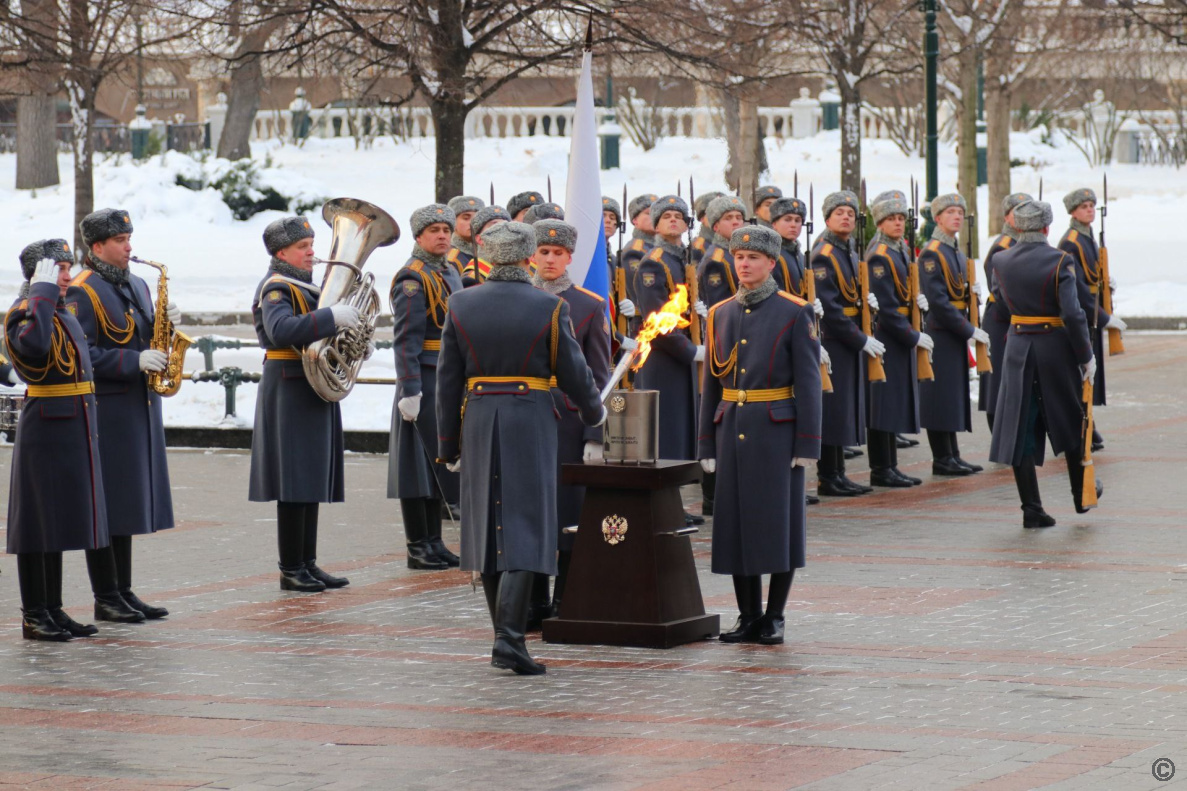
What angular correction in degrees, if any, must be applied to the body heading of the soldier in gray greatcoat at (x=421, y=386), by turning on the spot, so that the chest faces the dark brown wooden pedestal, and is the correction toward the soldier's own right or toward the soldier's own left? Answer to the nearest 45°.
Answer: approximately 45° to the soldier's own right

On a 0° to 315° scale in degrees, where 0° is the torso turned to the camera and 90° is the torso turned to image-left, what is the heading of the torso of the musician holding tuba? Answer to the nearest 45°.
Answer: approximately 270°

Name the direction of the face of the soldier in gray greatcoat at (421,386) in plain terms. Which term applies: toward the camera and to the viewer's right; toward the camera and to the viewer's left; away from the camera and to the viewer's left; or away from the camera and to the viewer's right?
toward the camera and to the viewer's right

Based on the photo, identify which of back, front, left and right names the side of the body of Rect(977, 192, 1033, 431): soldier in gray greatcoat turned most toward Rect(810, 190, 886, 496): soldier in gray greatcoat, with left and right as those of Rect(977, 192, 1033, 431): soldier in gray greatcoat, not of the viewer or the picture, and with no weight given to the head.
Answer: right

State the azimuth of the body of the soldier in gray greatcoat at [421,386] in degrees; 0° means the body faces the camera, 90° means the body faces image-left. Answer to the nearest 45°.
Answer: approximately 315°

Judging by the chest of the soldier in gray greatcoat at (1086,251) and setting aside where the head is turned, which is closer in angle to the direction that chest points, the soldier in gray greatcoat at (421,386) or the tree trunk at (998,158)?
the soldier in gray greatcoat

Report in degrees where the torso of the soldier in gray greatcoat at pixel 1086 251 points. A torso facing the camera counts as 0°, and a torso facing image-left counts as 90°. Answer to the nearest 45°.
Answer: approximately 315°

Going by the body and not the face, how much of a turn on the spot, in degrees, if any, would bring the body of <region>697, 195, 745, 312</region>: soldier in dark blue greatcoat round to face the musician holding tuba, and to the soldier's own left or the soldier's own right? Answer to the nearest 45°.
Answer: approximately 90° to the soldier's own right

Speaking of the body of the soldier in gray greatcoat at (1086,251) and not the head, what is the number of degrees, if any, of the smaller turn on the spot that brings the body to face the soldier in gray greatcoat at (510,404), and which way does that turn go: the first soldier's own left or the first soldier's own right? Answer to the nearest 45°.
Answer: approximately 45° to the first soldier's own right

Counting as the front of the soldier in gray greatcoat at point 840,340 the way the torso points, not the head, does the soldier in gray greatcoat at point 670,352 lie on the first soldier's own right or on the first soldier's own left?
on the first soldier's own right

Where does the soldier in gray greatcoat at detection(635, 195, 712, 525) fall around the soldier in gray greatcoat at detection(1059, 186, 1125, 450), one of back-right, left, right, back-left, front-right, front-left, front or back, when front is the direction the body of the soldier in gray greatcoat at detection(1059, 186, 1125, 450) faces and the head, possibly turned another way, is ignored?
right

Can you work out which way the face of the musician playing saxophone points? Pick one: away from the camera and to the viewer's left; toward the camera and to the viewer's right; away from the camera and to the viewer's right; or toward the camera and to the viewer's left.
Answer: toward the camera and to the viewer's right

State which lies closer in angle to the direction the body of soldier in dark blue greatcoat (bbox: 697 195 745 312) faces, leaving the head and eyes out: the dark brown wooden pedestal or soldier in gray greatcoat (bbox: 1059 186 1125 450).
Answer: the dark brown wooden pedestal

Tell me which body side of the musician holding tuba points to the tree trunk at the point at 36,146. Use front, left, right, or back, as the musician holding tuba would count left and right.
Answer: left
